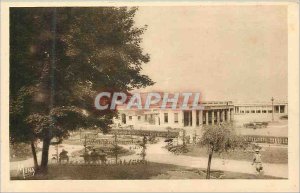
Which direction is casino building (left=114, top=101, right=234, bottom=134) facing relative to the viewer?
toward the camera

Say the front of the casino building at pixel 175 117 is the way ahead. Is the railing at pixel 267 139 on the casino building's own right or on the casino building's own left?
on the casino building's own left
